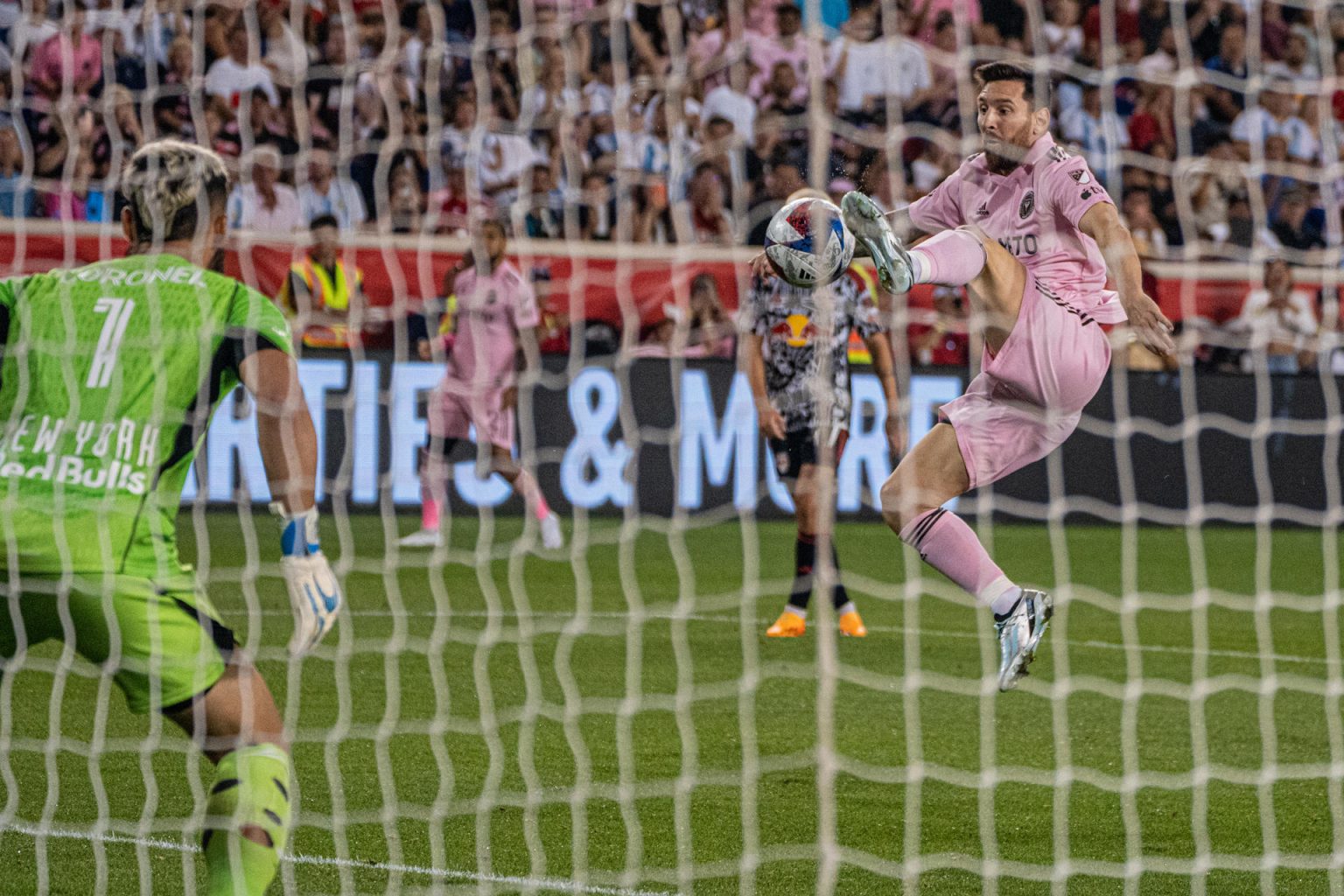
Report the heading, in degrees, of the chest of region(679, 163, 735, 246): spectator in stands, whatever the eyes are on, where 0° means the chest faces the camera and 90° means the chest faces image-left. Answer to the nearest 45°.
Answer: approximately 0°

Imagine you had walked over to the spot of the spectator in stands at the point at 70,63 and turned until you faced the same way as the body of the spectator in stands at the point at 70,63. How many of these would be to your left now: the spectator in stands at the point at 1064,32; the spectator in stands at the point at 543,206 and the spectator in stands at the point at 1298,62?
3

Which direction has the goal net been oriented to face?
away from the camera

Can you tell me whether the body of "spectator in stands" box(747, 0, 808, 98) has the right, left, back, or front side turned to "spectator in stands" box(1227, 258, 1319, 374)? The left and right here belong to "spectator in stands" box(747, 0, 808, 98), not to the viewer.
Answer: left

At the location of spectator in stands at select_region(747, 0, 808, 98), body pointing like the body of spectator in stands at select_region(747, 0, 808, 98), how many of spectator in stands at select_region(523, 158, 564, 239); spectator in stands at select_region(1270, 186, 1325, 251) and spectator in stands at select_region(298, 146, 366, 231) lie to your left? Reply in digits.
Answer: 1

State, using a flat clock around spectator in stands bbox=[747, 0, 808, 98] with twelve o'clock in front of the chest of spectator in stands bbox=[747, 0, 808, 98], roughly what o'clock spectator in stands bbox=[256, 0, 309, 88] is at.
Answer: spectator in stands bbox=[256, 0, 309, 88] is roughly at 2 o'clock from spectator in stands bbox=[747, 0, 808, 98].

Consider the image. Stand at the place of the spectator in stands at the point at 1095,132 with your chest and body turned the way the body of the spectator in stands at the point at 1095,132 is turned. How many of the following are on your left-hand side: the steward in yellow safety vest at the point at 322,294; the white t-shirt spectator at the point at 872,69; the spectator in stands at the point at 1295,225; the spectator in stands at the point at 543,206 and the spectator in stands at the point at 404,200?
1

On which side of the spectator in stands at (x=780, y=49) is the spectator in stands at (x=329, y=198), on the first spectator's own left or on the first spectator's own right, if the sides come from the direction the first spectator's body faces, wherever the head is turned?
on the first spectator's own right

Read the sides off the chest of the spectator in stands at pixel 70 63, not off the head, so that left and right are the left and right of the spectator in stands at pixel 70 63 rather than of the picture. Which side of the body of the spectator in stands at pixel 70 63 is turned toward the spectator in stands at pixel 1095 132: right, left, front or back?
left

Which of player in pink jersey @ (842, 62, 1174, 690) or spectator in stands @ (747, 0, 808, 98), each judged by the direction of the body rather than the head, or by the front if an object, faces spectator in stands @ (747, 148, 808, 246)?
spectator in stands @ (747, 0, 808, 98)

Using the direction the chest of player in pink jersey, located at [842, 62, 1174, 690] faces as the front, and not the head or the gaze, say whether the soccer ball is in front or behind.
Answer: in front
